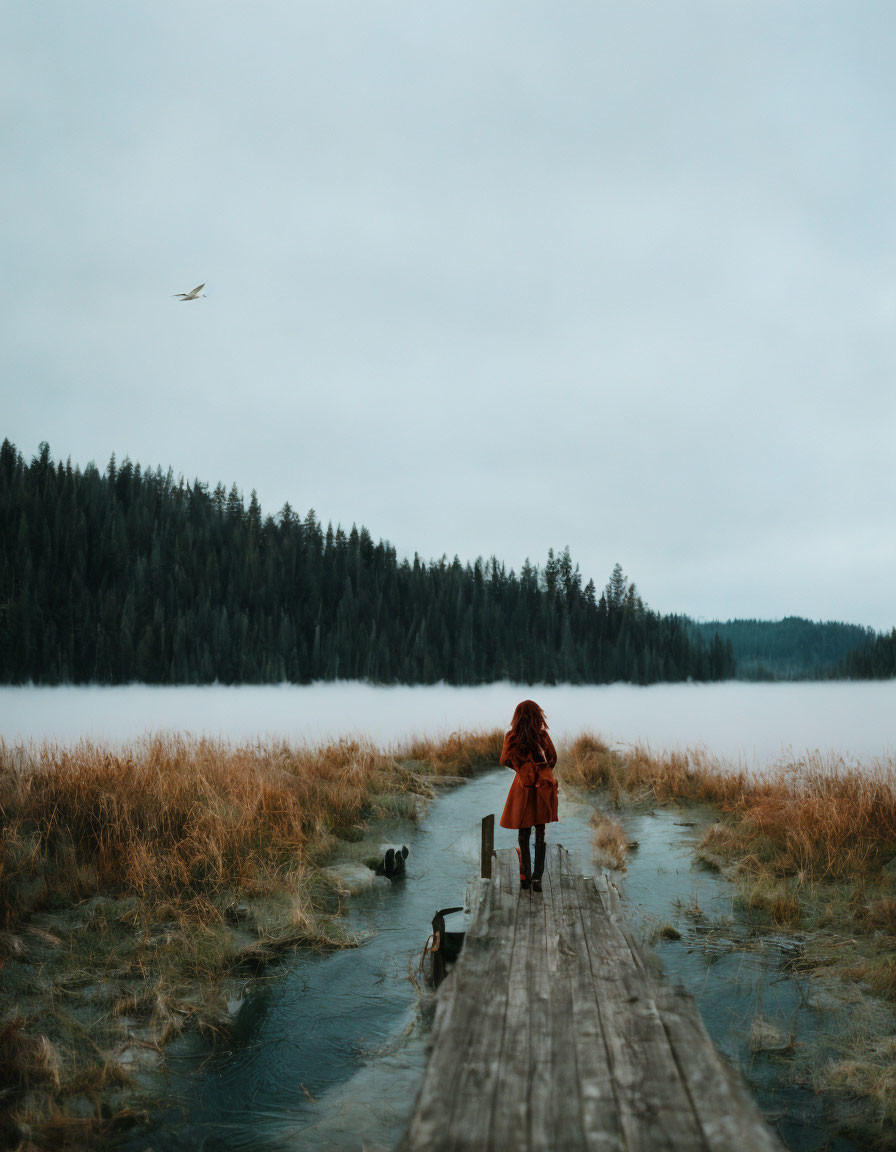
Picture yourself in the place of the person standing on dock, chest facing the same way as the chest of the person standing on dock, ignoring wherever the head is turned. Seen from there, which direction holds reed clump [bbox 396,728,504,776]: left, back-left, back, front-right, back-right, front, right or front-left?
front

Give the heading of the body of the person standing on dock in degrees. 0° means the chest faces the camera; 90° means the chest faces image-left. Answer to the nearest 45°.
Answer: approximately 180°

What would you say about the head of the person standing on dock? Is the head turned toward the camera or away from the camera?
away from the camera

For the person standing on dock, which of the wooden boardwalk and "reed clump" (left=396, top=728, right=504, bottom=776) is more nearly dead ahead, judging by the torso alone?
the reed clump

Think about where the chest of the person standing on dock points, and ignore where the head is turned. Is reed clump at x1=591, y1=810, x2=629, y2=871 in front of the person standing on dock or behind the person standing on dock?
in front
